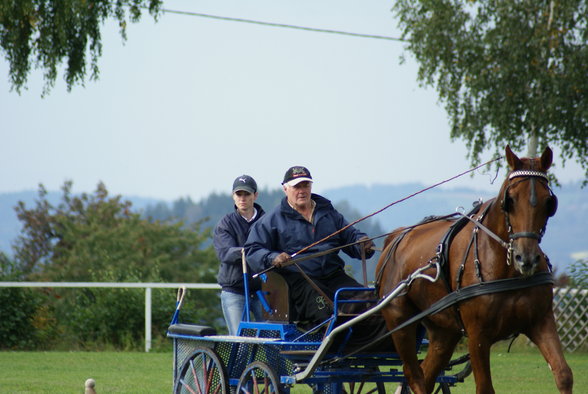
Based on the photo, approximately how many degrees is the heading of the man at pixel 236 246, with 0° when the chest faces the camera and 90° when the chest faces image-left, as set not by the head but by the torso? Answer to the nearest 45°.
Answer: approximately 315°

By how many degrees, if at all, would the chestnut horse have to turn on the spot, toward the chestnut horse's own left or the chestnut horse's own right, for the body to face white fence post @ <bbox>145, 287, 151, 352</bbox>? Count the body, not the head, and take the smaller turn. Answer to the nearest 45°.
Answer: approximately 180°

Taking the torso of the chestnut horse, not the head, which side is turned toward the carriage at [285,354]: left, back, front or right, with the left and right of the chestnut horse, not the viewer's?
back

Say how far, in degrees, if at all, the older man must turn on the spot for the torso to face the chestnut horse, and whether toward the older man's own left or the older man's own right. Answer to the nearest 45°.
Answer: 0° — they already face it

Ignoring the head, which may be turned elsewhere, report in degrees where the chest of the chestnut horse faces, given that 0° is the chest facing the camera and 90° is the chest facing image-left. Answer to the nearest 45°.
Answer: approximately 315°

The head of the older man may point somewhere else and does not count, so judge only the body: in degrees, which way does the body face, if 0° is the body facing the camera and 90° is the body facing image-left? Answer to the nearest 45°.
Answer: approximately 315°

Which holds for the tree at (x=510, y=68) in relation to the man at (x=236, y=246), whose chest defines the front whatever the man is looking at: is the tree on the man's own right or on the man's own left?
on the man's own left

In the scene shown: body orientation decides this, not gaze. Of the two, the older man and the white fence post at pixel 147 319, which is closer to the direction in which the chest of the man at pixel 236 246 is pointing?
the older man
